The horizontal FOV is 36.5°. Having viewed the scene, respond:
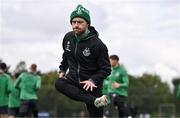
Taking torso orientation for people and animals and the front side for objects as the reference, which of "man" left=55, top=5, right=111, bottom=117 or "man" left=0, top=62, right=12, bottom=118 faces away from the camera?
"man" left=0, top=62, right=12, bottom=118

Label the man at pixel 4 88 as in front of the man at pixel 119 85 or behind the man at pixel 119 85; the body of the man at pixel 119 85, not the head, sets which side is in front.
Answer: in front

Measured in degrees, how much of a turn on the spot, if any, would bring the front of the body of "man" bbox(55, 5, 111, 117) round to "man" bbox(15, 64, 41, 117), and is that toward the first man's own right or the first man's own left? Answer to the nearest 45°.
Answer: approximately 135° to the first man's own right

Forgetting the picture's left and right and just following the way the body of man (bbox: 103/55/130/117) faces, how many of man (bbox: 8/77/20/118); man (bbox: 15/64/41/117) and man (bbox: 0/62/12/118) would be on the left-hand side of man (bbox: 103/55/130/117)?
0

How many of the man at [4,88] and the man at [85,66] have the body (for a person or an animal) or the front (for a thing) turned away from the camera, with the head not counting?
1

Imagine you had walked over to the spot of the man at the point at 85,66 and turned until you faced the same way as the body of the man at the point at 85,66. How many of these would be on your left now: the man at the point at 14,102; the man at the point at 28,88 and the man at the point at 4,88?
0

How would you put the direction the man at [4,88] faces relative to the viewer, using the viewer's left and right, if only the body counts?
facing away from the viewer

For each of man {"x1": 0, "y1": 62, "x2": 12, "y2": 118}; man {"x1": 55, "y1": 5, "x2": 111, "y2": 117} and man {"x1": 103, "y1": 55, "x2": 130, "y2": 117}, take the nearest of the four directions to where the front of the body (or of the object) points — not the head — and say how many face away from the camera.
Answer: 1

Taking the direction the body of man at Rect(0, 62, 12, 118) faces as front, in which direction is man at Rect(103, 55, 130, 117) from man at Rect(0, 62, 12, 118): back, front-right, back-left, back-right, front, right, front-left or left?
right

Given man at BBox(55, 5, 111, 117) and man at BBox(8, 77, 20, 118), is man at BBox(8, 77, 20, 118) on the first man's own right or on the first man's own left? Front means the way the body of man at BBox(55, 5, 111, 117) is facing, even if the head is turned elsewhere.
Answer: on the first man's own right
